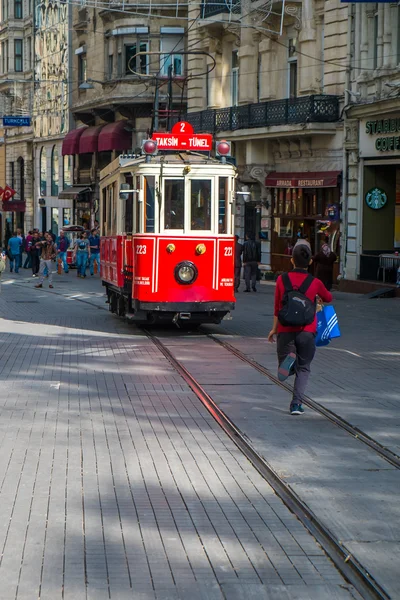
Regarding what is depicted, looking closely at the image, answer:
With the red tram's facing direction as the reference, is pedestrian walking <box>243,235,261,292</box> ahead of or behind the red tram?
behind

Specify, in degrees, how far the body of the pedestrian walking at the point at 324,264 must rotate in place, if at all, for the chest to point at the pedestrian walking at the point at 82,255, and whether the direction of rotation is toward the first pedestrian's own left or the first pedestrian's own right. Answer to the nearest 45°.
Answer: approximately 135° to the first pedestrian's own right

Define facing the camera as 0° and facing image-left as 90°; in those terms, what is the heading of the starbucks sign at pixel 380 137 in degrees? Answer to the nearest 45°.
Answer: approximately 45°

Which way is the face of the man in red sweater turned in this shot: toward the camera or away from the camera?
away from the camera

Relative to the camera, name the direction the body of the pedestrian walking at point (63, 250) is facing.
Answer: toward the camera

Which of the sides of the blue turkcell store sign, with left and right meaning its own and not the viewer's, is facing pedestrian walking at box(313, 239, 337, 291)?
front

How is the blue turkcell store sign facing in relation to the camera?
toward the camera

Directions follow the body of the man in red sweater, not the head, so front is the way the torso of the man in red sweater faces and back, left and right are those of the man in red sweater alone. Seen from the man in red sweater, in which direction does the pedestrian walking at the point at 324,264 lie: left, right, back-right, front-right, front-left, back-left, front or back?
front

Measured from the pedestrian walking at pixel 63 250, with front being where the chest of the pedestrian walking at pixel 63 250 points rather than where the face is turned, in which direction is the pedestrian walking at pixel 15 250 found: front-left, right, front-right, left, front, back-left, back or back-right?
right
